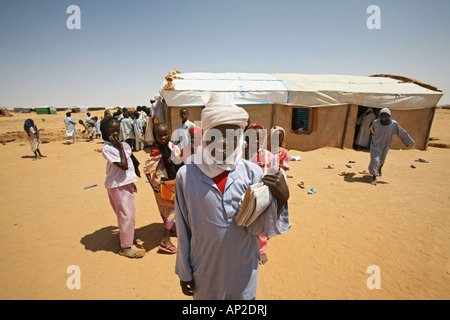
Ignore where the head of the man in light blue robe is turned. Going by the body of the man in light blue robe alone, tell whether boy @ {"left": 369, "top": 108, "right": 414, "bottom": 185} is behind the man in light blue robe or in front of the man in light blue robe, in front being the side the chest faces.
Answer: behind

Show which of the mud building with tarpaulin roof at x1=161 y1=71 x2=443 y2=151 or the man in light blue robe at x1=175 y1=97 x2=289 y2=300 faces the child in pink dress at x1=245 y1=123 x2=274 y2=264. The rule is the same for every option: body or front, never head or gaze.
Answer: the mud building with tarpaulin roof

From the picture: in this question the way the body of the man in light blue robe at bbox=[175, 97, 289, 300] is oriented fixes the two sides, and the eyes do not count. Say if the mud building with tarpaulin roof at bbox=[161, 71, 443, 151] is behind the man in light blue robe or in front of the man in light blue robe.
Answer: behind

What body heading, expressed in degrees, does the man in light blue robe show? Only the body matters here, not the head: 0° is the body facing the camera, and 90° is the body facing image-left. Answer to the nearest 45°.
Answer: approximately 0°
